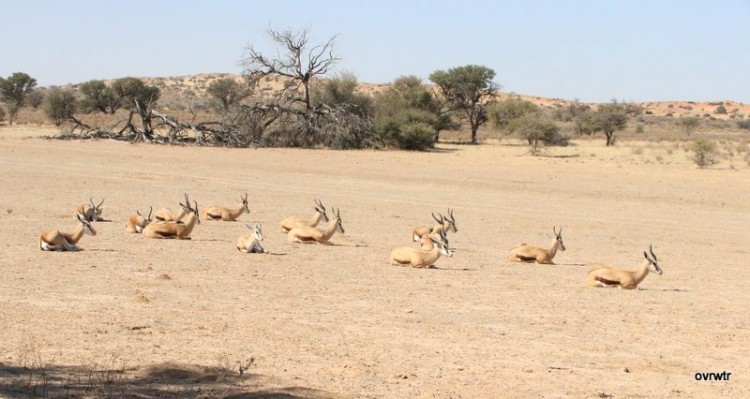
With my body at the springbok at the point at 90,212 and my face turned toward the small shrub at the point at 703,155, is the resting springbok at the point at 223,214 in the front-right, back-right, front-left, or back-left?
front-right

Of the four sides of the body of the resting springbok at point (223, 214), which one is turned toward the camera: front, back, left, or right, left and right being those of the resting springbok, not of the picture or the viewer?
right

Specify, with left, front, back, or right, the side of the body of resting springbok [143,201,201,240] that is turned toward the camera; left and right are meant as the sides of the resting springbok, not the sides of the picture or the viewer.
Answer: right

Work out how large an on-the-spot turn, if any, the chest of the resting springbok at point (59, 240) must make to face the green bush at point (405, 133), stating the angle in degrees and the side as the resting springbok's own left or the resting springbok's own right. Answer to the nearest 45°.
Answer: approximately 45° to the resting springbok's own left

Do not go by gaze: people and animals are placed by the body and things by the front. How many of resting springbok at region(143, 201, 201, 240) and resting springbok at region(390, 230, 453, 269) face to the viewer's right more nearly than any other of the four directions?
2

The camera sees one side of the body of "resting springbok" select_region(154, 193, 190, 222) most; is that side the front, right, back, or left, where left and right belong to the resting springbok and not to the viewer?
right

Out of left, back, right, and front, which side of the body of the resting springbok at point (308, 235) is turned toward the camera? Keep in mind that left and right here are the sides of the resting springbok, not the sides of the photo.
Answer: right

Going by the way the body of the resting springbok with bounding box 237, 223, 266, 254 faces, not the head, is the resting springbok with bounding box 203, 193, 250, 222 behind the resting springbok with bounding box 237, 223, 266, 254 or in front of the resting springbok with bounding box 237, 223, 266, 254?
behind

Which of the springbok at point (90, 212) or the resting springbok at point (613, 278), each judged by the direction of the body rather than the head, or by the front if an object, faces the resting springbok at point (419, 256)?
the springbok

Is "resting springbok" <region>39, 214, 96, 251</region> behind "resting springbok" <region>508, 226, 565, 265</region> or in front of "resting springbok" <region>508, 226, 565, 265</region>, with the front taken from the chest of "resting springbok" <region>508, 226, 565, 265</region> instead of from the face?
behind

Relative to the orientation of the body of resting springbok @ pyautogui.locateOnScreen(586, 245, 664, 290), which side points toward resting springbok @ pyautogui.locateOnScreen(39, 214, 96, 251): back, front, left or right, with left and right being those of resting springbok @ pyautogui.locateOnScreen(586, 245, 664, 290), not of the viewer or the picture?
back

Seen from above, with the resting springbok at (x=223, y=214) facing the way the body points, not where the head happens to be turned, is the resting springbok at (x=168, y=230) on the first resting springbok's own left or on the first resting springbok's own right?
on the first resting springbok's own right

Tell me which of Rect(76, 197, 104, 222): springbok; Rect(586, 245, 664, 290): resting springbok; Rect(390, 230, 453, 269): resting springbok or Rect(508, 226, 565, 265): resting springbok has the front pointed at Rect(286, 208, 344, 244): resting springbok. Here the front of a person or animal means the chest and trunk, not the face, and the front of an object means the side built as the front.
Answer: the springbok

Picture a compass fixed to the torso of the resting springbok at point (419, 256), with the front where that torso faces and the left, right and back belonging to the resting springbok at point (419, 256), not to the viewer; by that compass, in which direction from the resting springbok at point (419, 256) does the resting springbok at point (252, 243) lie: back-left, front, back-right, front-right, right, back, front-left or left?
back

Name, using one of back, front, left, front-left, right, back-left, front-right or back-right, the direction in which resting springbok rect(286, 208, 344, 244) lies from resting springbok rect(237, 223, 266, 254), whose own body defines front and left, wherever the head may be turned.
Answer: left
